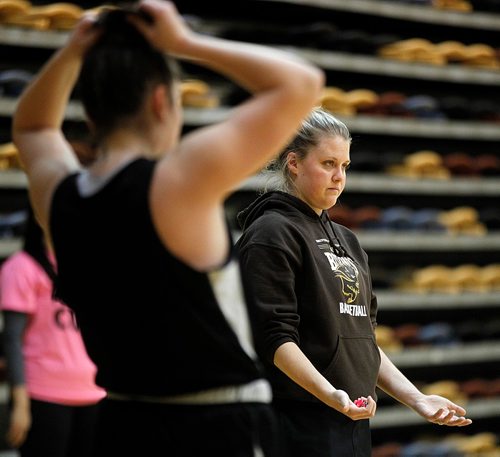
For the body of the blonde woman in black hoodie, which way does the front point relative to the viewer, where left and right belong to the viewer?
facing the viewer and to the right of the viewer

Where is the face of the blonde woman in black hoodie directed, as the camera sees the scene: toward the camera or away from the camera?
toward the camera
